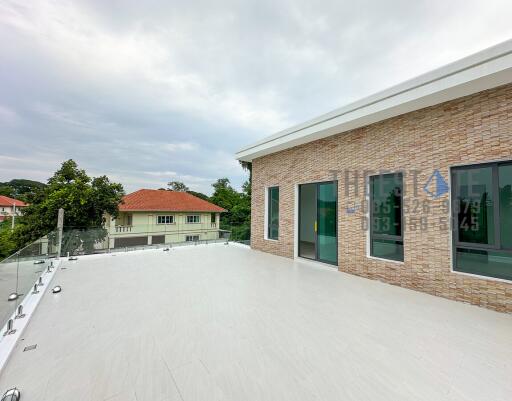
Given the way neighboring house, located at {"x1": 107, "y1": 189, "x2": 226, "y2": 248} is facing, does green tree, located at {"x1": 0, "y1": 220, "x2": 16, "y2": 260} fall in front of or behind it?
in front
